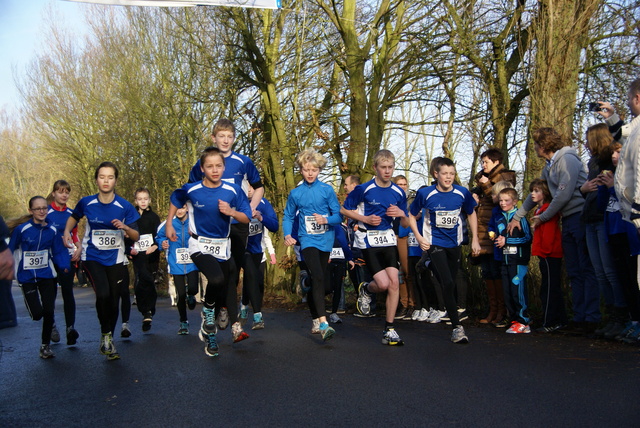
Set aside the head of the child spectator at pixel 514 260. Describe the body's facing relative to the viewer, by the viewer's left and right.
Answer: facing the viewer and to the left of the viewer

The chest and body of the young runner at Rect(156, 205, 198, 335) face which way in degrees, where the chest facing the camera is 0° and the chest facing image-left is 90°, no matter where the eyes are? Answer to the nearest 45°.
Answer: approximately 0°

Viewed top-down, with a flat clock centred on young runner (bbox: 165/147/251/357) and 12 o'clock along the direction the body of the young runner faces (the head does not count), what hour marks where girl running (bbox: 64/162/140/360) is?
The girl running is roughly at 4 o'clock from the young runner.

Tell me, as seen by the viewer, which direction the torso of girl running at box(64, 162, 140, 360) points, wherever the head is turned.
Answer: toward the camera

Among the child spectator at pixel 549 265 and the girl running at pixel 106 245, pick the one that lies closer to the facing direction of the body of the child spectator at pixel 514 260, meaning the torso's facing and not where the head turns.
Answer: the girl running

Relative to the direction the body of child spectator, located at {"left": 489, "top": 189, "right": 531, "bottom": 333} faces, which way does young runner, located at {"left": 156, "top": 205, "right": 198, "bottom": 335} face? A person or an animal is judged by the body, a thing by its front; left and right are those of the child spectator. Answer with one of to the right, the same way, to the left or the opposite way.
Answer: to the left

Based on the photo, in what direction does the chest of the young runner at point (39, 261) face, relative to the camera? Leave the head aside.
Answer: toward the camera

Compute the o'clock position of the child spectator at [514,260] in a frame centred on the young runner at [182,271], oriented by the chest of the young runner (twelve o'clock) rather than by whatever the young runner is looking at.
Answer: The child spectator is roughly at 10 o'clock from the young runner.

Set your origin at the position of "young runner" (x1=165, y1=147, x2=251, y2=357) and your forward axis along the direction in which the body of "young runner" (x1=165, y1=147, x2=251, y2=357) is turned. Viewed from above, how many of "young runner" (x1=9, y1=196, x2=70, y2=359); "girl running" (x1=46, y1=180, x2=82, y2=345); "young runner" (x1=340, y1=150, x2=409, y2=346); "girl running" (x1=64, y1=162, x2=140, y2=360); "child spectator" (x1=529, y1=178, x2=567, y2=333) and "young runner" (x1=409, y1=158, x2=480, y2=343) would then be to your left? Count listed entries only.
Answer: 3

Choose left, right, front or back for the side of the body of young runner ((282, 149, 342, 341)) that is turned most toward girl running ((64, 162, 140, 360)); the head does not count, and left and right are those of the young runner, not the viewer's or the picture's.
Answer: right

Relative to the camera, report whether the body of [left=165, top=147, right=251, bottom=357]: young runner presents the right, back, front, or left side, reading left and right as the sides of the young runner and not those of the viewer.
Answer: front
